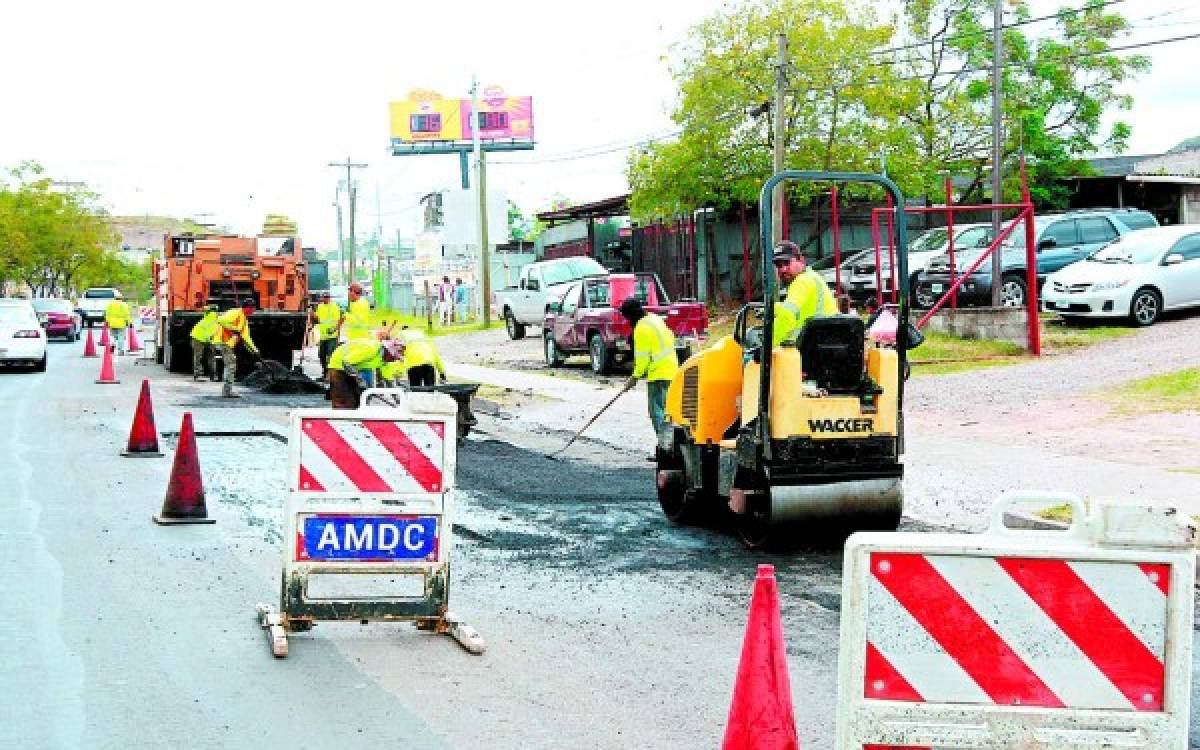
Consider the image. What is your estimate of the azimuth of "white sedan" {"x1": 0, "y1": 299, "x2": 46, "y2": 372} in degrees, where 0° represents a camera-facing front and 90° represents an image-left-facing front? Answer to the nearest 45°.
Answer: approximately 180°

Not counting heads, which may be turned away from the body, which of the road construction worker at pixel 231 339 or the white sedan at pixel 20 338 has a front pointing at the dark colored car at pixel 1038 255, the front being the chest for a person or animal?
the road construction worker

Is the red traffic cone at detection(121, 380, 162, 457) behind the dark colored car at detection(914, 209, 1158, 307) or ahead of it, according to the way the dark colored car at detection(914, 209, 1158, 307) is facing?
ahead

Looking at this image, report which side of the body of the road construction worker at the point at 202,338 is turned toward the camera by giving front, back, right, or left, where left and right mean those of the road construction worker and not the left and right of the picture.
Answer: right

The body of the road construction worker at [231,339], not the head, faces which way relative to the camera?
to the viewer's right

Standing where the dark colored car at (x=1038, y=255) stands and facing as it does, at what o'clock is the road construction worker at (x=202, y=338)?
The road construction worker is roughly at 1 o'clock from the dark colored car.

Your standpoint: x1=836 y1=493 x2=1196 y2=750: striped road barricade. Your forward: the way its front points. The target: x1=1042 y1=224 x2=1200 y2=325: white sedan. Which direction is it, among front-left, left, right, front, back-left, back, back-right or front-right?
back
